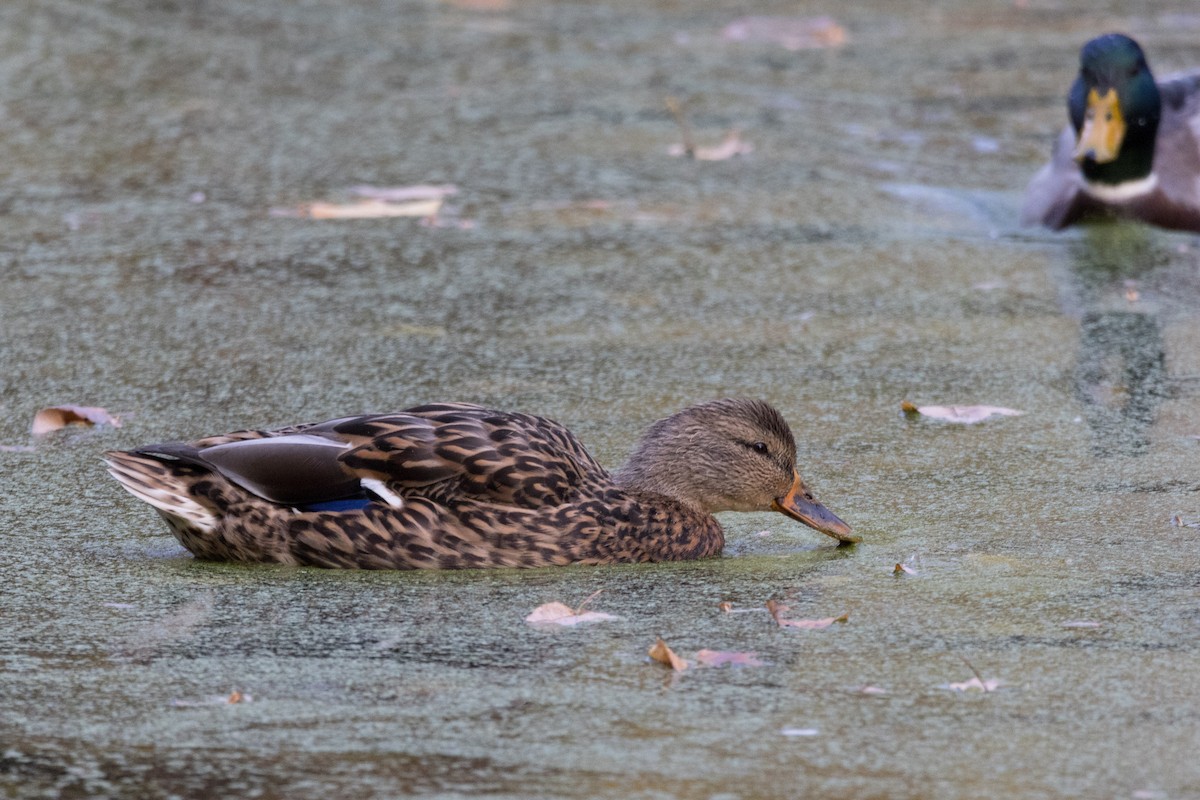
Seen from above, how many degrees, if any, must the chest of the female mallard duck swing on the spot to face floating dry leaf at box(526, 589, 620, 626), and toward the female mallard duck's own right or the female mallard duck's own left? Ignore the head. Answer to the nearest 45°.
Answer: approximately 45° to the female mallard duck's own right

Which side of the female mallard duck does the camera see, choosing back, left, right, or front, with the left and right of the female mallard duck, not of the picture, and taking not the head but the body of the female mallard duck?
right

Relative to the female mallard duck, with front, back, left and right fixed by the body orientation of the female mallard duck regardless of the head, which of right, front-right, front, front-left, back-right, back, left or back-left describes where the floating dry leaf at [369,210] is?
left

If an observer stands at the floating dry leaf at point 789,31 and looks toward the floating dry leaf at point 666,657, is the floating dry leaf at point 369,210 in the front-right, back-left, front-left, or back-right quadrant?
front-right

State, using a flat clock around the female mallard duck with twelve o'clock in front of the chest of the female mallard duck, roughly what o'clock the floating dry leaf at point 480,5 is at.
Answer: The floating dry leaf is roughly at 9 o'clock from the female mallard duck.

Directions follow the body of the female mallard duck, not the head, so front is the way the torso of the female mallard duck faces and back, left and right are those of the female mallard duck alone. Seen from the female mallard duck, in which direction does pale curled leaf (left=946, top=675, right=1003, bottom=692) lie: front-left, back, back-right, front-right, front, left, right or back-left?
front-right

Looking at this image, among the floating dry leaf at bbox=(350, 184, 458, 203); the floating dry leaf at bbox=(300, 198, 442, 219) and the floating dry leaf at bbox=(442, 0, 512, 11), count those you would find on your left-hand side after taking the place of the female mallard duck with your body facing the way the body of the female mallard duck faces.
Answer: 3

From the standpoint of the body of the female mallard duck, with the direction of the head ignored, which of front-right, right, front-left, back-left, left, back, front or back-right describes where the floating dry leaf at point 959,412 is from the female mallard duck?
front-left

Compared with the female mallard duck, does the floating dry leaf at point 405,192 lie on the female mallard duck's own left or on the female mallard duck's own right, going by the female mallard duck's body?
on the female mallard duck's own left

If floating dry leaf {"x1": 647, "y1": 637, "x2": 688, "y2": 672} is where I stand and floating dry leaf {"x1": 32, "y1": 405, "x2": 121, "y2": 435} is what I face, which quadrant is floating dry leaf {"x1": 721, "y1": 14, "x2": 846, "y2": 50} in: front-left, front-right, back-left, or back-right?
front-right
